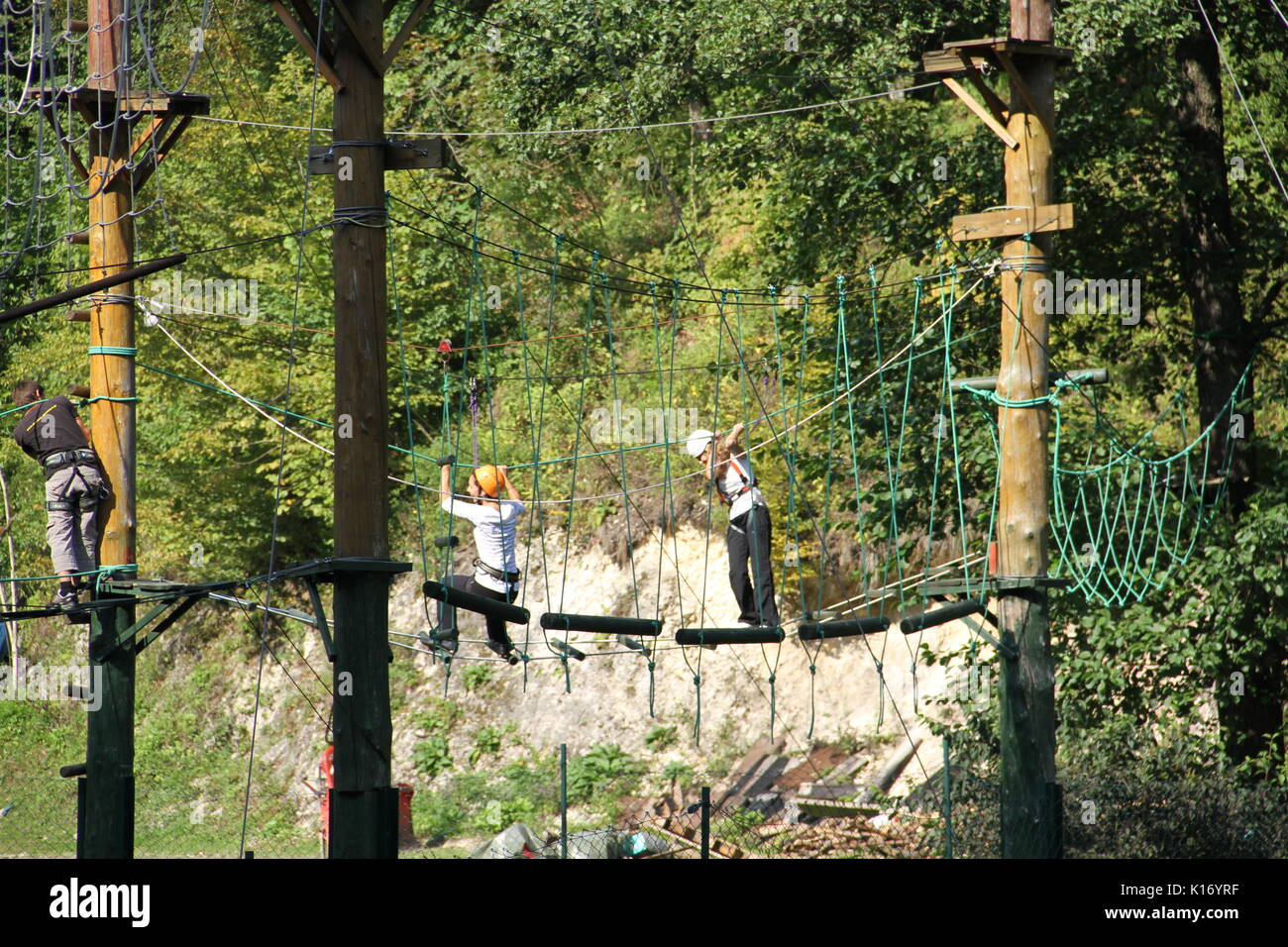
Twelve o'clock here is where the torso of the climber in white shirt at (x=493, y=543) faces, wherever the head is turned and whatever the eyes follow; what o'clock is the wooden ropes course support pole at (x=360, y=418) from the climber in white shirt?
The wooden ropes course support pole is roughly at 8 o'clock from the climber in white shirt.

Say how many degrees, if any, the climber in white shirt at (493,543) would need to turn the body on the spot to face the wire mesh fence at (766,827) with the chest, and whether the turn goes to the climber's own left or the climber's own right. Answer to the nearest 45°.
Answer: approximately 90° to the climber's own right

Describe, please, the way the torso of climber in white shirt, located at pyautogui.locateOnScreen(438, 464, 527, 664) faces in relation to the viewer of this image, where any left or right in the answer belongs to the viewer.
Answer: facing away from the viewer and to the left of the viewer

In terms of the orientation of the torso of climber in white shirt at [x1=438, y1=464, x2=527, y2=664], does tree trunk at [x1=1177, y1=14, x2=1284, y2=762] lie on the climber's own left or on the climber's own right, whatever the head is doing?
on the climber's own right

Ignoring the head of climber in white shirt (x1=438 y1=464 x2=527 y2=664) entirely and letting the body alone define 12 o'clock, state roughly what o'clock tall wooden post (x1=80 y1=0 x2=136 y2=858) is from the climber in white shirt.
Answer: The tall wooden post is roughly at 10 o'clock from the climber in white shirt.
